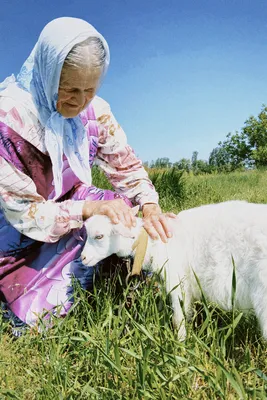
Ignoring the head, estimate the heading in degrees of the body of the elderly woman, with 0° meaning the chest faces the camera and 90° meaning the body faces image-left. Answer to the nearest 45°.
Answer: approximately 315°

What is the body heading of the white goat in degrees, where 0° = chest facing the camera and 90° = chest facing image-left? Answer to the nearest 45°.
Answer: approximately 90°

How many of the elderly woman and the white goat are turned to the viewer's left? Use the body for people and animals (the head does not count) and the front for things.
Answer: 1

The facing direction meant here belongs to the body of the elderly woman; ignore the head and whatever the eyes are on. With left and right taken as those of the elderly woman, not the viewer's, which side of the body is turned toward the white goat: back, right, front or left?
front

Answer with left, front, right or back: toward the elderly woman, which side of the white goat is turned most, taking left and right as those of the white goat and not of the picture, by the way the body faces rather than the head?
front
